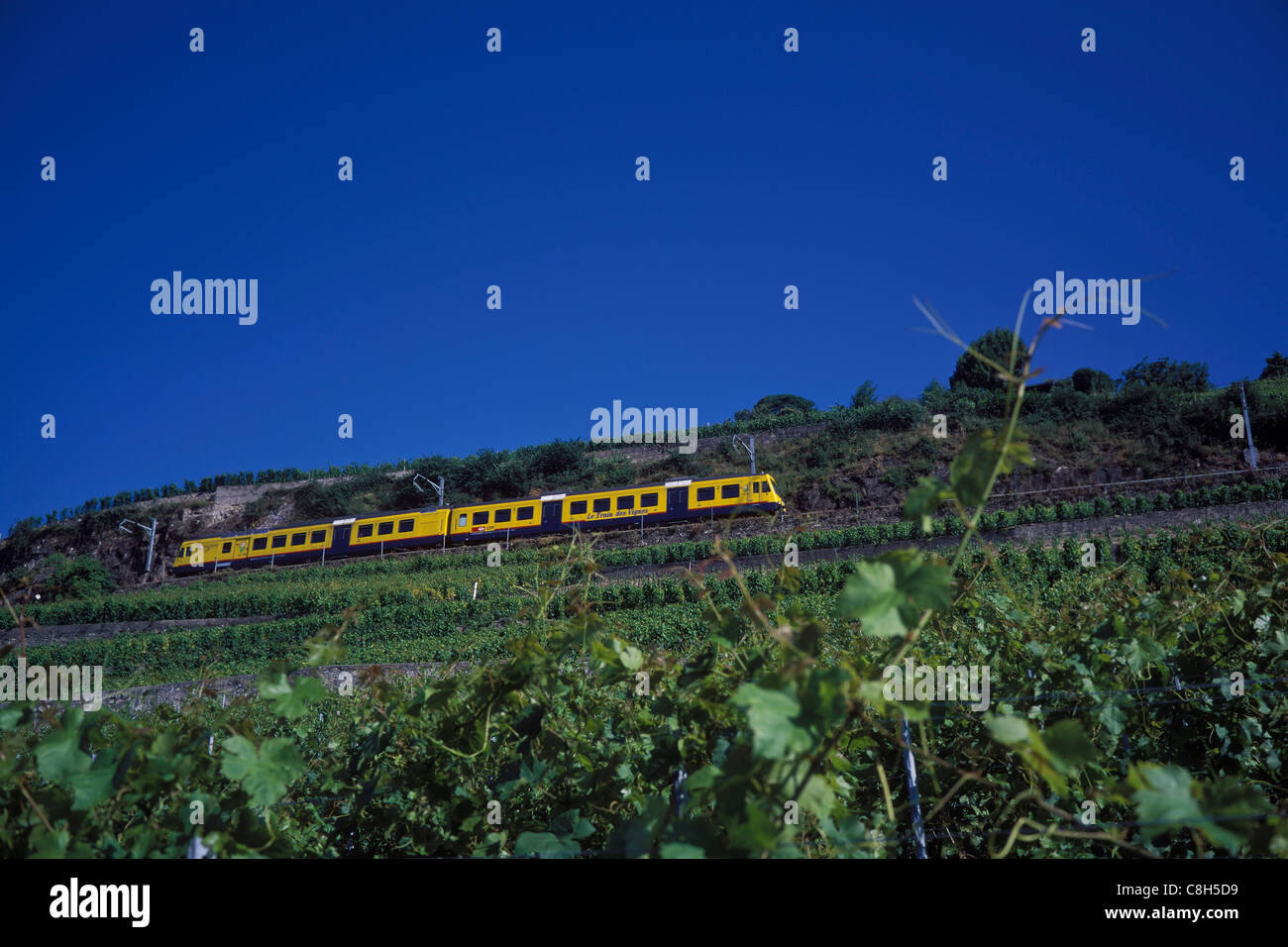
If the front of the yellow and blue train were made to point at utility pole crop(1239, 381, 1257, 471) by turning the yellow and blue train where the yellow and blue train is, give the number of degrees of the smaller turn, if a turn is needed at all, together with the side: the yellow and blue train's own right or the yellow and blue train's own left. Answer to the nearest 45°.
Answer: approximately 45° to the yellow and blue train's own right

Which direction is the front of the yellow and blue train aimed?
to the viewer's right

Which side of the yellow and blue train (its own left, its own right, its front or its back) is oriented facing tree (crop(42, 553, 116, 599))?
back
